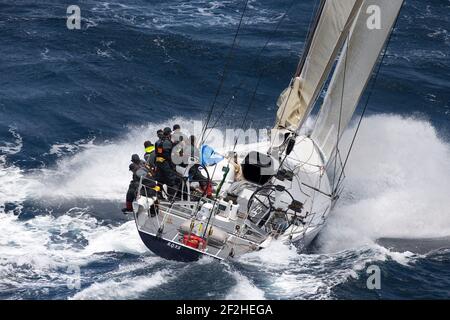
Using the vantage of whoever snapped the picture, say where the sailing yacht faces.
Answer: facing away from the viewer and to the right of the viewer

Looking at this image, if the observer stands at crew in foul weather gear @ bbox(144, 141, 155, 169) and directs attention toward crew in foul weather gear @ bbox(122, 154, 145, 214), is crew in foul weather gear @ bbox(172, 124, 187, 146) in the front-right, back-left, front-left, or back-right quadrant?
back-left
